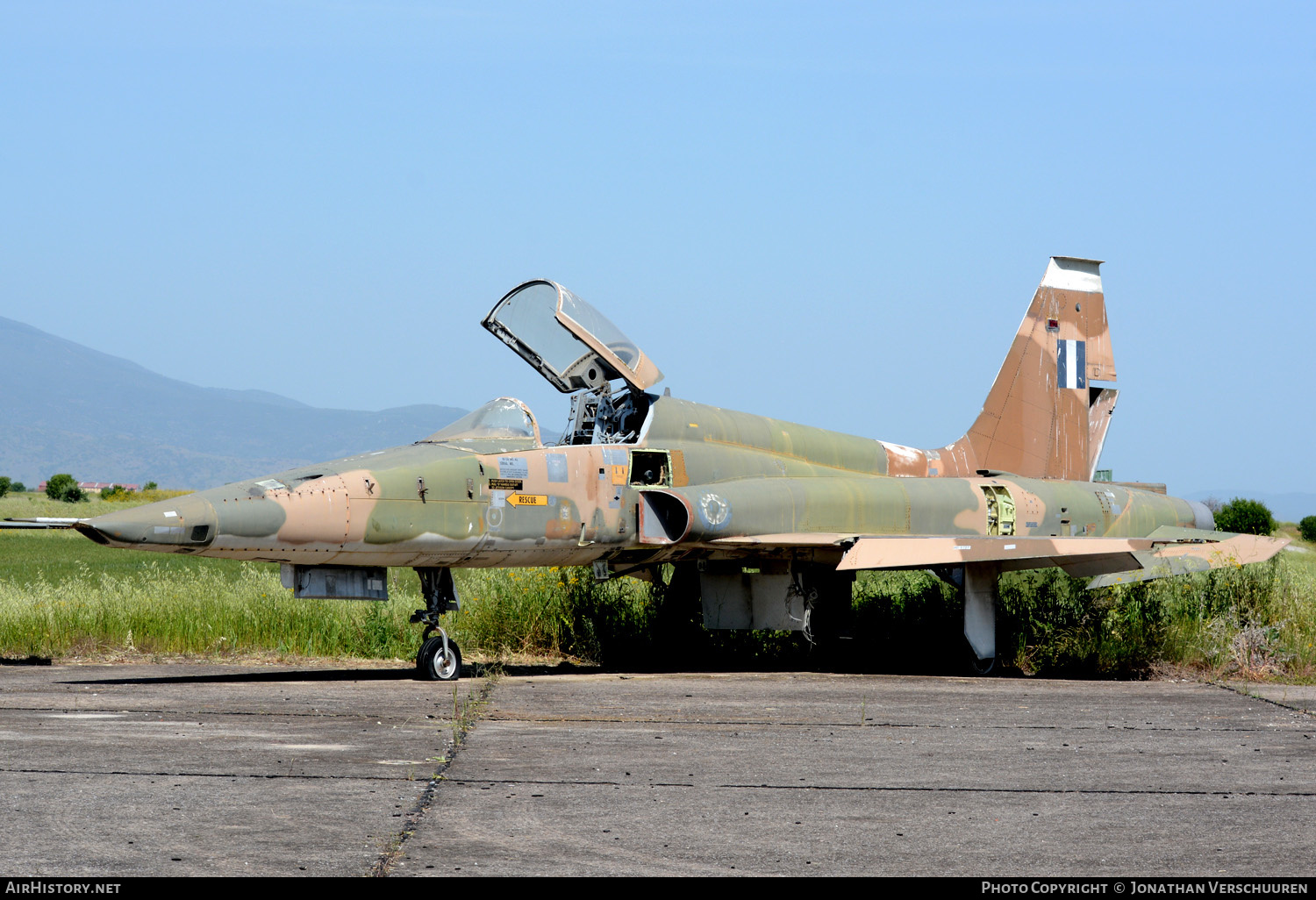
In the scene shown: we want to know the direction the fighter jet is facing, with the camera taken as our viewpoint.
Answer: facing the viewer and to the left of the viewer
